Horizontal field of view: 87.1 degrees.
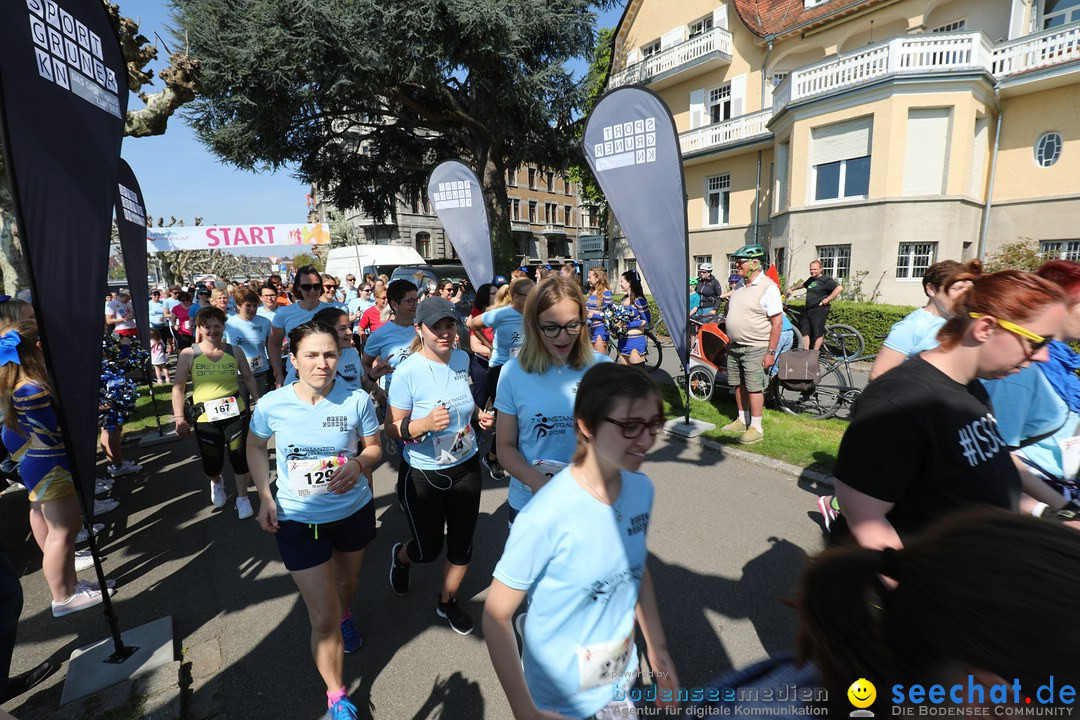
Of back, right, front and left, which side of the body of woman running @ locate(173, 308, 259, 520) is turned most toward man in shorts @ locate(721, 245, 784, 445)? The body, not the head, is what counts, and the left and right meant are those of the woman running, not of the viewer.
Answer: left

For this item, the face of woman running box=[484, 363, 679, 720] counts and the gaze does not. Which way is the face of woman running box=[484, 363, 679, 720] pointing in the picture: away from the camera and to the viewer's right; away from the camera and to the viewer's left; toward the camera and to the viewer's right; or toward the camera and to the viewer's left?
toward the camera and to the viewer's right

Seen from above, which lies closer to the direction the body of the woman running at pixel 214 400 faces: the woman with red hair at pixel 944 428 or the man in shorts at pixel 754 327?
the woman with red hair

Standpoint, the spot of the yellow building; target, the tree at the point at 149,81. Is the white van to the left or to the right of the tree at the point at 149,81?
right

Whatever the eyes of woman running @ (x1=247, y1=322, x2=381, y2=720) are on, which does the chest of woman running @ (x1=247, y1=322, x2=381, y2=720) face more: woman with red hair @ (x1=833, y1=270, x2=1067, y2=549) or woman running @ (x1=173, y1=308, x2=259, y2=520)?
the woman with red hair
